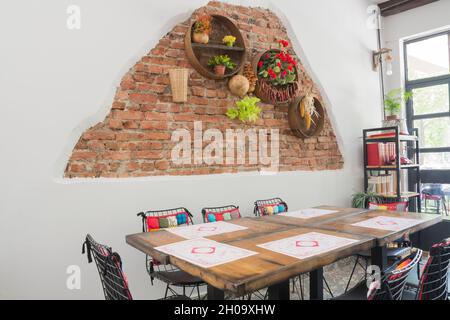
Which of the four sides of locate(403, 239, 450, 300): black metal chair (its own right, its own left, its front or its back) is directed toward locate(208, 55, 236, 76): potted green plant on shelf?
front

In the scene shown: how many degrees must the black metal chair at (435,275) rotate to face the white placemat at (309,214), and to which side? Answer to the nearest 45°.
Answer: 0° — it already faces it

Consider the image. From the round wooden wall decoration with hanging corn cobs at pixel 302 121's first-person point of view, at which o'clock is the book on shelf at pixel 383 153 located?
The book on shelf is roughly at 9 o'clock from the round wooden wall decoration with hanging corn cobs.

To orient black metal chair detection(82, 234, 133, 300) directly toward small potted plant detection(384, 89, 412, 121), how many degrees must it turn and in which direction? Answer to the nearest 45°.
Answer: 0° — it already faces it

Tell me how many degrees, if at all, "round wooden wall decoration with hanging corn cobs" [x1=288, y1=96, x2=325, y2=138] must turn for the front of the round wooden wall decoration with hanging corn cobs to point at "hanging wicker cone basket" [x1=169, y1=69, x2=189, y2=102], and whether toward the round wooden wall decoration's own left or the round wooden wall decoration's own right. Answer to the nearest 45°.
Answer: approximately 90° to the round wooden wall decoration's own right

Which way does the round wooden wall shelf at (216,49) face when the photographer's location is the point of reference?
facing the viewer and to the right of the viewer

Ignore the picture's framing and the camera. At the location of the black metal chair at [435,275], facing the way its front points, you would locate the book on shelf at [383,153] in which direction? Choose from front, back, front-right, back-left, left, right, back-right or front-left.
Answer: front-right

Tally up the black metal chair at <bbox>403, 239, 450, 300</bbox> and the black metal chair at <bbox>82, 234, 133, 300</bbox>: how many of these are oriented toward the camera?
0

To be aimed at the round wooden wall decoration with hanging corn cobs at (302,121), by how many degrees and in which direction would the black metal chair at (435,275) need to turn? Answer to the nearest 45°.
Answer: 0° — it already faces it
